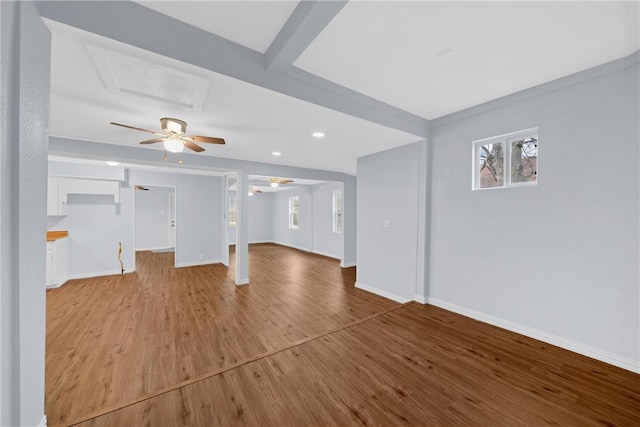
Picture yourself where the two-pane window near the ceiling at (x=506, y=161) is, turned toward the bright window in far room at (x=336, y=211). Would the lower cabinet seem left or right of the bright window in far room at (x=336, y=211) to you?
left

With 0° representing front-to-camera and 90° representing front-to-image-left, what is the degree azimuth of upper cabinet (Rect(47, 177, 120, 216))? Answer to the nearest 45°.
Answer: approximately 0°

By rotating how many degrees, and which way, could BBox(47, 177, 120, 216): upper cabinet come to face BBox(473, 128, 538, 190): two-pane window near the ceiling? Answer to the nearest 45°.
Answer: approximately 45° to its left

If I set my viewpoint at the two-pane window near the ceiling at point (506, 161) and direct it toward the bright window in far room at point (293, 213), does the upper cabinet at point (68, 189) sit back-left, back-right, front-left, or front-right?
front-left

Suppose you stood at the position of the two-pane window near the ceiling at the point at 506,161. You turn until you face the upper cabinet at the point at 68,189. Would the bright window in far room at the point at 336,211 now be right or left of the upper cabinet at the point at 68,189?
right

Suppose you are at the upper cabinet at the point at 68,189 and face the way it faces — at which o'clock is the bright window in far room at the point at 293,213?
The bright window in far room is roughly at 9 o'clock from the upper cabinet.
